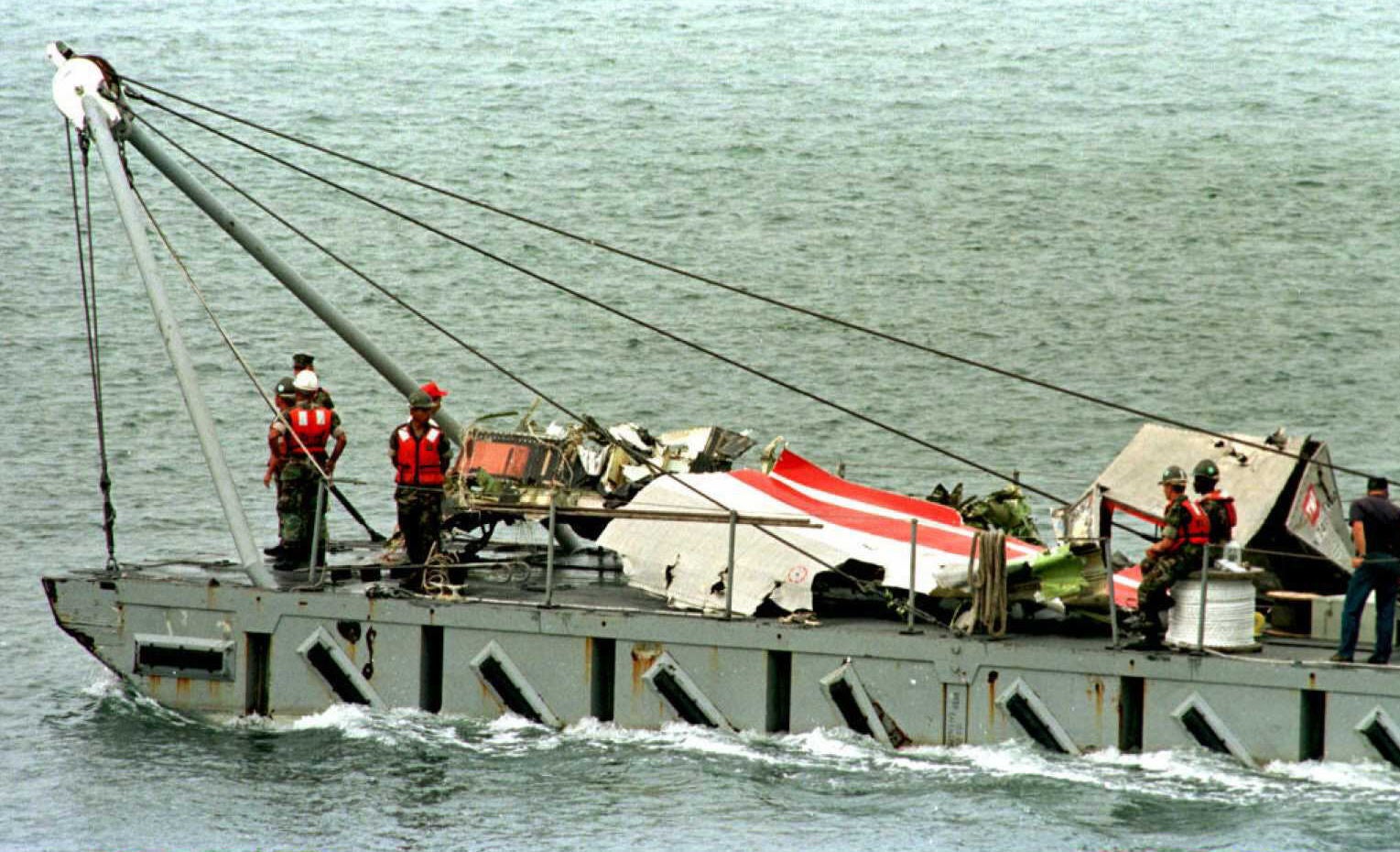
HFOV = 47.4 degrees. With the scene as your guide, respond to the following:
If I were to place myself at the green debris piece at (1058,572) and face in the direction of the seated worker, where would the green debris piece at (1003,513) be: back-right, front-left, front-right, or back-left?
back-left

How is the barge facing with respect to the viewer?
to the viewer's left

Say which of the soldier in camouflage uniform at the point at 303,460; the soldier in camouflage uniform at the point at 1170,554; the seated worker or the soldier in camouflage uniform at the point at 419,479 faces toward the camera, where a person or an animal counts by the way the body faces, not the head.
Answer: the soldier in camouflage uniform at the point at 419,479

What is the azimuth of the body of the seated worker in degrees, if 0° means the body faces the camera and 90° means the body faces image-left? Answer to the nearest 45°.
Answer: approximately 90°

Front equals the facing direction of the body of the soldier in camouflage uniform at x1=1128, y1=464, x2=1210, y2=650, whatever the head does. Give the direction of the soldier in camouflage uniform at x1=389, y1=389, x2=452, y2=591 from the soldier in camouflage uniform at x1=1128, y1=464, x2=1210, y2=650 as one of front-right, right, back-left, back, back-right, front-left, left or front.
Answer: front

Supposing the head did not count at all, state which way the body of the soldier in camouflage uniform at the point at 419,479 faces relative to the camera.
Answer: toward the camera

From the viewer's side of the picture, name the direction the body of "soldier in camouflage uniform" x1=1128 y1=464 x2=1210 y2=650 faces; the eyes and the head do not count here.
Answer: to the viewer's left

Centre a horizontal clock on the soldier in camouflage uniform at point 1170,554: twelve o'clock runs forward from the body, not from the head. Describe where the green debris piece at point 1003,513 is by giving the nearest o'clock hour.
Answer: The green debris piece is roughly at 2 o'clock from the soldier in camouflage uniform.

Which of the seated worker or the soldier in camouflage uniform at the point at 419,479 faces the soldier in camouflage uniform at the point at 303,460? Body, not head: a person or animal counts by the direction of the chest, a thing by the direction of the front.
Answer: the seated worker
